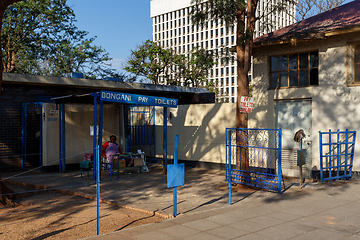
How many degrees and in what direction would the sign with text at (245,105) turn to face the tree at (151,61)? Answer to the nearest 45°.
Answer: approximately 180°

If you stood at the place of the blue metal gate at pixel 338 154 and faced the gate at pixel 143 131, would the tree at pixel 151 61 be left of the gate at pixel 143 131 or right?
right

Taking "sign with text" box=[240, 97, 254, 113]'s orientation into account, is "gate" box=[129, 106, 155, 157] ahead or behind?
behind

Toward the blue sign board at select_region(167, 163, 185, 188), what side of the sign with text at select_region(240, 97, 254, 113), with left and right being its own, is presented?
front

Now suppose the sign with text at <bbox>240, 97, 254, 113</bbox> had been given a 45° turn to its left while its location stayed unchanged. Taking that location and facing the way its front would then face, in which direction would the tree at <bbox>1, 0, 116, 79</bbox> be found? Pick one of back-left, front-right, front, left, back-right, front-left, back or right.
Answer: back

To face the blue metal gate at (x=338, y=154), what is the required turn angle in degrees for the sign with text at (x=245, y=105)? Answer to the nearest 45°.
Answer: approximately 135° to its left

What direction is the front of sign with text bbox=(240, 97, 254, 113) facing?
toward the camera
